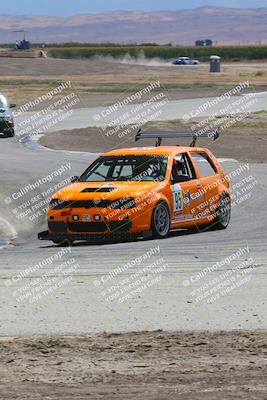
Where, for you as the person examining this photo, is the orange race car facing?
facing the viewer and to the left of the viewer
